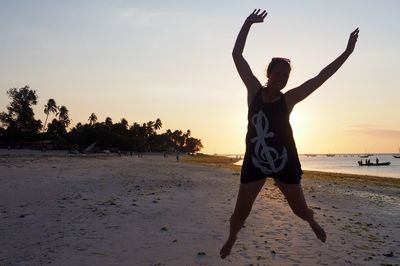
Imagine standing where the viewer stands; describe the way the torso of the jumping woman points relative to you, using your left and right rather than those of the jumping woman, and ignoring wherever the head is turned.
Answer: facing the viewer

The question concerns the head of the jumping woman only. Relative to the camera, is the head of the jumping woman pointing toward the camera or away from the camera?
toward the camera
